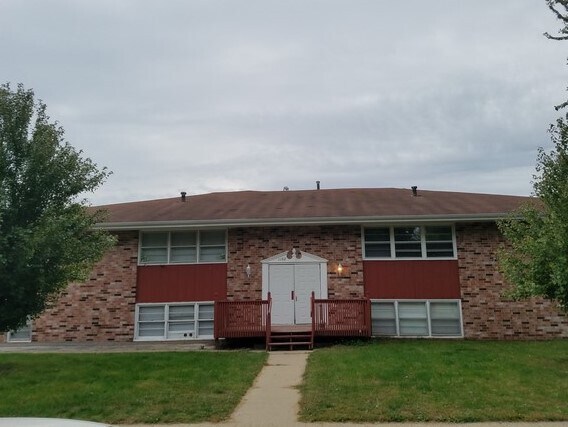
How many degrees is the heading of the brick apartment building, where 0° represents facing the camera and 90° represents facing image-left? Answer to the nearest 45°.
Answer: approximately 0°
